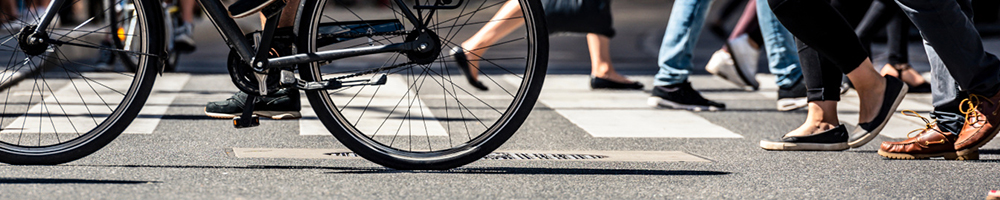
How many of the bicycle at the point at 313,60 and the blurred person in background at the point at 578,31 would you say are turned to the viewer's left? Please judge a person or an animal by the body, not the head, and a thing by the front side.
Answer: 1

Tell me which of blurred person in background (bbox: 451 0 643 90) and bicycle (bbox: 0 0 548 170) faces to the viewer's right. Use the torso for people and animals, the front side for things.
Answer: the blurred person in background

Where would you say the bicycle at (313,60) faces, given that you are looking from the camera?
facing to the left of the viewer

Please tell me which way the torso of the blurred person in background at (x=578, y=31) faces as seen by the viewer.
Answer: to the viewer's right

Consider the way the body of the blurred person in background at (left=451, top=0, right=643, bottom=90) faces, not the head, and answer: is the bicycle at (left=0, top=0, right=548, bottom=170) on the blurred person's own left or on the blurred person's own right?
on the blurred person's own right
